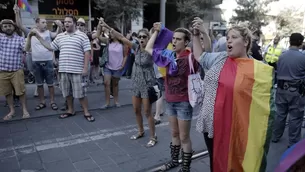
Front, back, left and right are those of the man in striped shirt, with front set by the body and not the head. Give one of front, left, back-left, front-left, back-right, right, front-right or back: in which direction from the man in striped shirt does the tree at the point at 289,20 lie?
back

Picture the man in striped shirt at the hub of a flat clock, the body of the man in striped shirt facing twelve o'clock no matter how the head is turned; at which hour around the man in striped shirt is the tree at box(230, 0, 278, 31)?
The tree is roughly at 6 o'clock from the man in striped shirt.

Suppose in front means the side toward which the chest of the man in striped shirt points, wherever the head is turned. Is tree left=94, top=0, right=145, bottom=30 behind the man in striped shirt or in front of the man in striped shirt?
behind

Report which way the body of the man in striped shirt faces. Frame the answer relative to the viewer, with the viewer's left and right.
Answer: facing the viewer and to the left of the viewer

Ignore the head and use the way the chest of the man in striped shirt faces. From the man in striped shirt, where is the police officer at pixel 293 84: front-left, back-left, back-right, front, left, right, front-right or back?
left

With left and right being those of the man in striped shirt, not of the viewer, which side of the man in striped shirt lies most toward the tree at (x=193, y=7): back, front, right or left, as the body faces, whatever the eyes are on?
back
